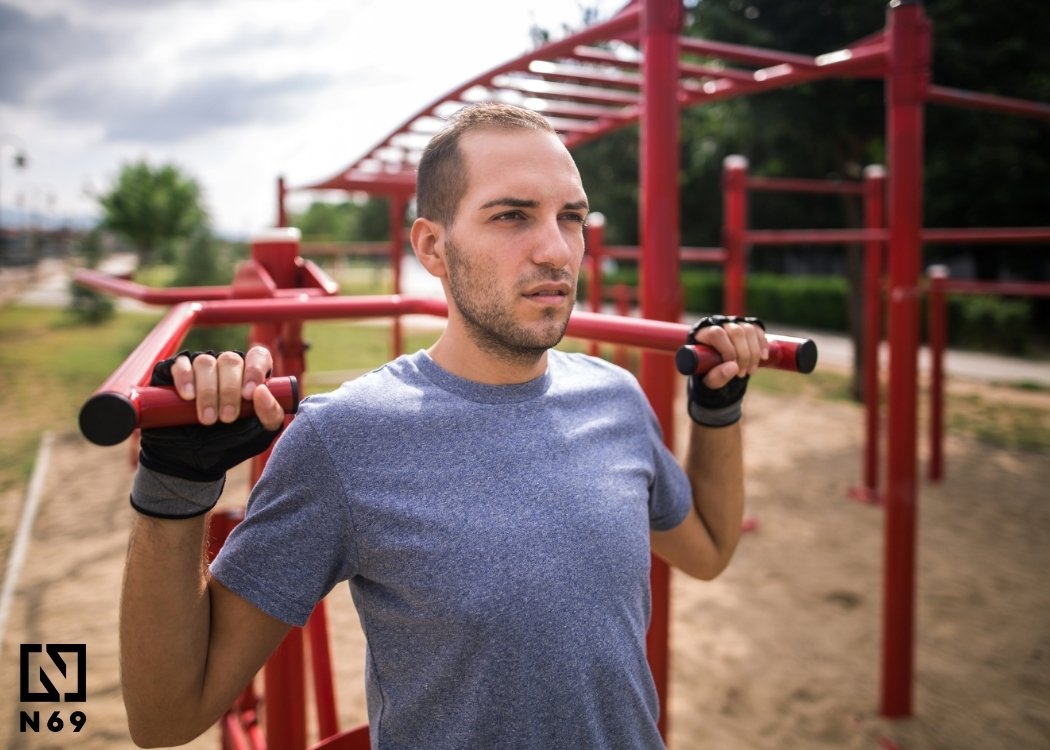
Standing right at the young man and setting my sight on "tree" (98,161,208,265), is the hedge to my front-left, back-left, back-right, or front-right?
front-right

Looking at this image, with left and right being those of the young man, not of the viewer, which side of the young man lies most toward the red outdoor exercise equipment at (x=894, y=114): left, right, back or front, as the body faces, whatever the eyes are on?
left

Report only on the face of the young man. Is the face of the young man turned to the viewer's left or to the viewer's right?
to the viewer's right

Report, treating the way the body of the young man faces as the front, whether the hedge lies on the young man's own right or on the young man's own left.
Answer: on the young man's own left

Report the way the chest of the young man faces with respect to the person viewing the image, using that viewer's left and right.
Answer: facing the viewer and to the right of the viewer

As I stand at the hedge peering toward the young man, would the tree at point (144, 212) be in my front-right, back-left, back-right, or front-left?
back-right

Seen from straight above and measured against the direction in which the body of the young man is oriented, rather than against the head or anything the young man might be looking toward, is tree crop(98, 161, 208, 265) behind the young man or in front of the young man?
behind
